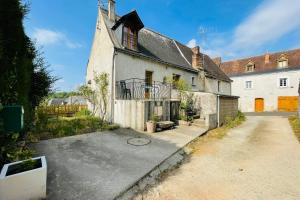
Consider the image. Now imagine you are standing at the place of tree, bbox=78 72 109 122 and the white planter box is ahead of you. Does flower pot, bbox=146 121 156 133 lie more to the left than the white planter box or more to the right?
left

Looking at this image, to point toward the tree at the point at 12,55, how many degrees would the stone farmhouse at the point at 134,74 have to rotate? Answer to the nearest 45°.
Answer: approximately 45° to its right

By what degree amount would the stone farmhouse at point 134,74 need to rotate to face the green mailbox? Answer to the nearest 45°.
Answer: approximately 45° to its right

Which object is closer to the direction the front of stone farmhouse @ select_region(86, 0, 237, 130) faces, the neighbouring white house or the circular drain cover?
the circular drain cover
